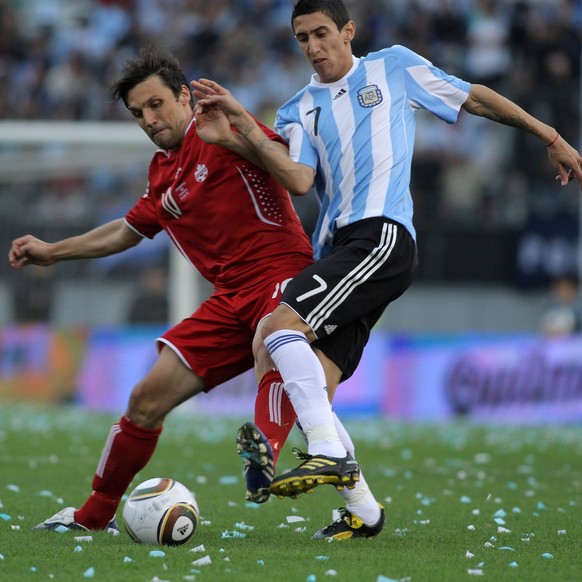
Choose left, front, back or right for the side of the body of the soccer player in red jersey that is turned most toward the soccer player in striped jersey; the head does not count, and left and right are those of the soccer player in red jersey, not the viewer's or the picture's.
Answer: left

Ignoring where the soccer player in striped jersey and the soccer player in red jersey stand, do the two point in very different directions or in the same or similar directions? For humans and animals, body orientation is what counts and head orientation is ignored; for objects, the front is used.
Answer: same or similar directions

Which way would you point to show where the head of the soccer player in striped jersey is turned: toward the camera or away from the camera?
toward the camera

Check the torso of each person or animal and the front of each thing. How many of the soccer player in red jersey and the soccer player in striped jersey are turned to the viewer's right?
0

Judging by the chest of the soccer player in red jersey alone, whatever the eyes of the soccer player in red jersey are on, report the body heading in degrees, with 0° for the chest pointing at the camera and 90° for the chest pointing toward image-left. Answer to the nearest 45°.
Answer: approximately 45°

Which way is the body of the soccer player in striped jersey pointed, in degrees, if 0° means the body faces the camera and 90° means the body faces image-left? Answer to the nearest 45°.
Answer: approximately 45°
